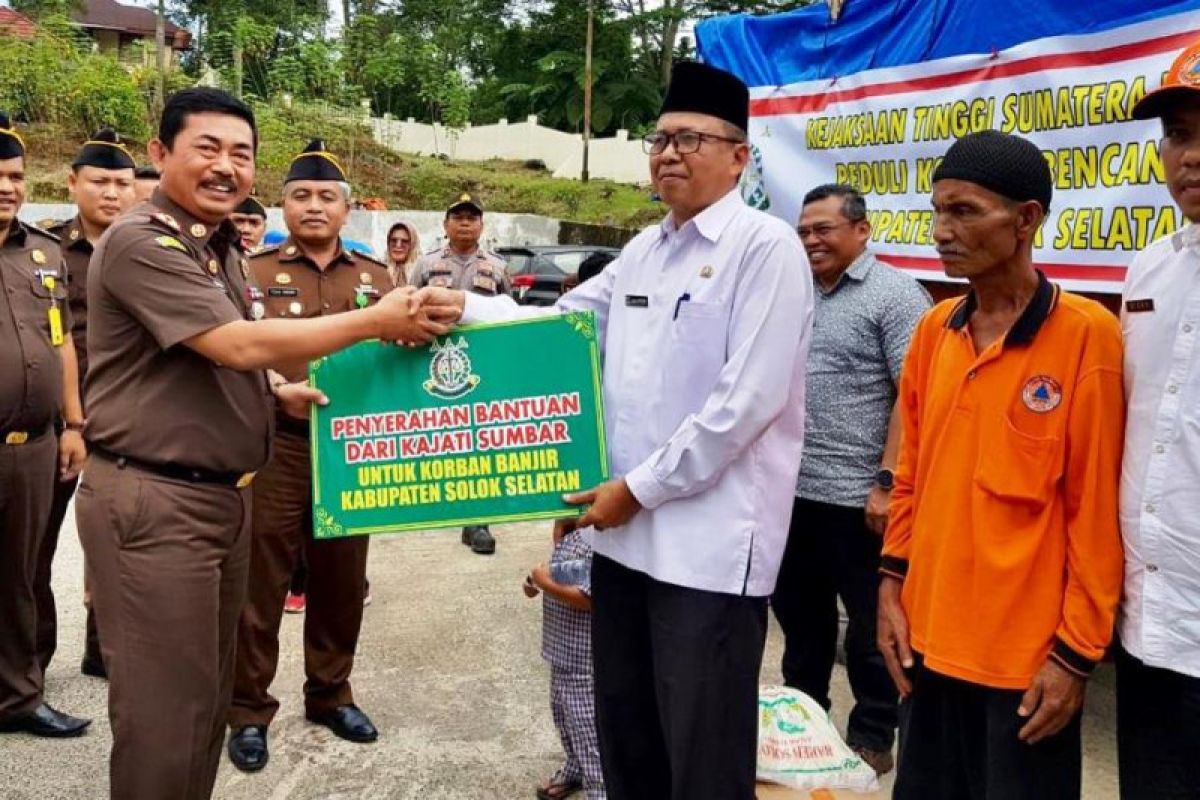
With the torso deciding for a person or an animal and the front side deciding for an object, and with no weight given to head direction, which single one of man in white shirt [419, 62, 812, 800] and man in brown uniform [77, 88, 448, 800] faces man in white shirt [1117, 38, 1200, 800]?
the man in brown uniform

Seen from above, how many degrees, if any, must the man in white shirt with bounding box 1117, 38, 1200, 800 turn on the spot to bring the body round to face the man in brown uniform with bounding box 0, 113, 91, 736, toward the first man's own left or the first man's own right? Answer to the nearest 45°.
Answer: approximately 45° to the first man's own right

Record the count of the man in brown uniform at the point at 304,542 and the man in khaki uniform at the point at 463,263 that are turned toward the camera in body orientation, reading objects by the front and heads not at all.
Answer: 2

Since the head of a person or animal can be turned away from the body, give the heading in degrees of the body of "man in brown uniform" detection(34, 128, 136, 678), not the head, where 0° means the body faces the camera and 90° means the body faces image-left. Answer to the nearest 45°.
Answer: approximately 315°

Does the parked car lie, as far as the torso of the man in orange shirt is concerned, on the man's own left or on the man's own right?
on the man's own right

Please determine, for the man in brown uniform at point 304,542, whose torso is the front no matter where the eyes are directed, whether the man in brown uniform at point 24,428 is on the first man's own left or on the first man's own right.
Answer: on the first man's own right

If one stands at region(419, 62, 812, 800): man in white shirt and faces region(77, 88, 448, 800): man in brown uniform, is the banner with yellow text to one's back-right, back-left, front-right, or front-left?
back-right

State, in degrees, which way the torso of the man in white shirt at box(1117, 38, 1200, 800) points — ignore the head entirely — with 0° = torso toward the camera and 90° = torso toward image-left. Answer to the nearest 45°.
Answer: approximately 45°

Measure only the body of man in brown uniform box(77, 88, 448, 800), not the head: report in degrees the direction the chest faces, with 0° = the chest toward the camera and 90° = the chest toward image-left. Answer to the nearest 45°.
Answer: approximately 315°

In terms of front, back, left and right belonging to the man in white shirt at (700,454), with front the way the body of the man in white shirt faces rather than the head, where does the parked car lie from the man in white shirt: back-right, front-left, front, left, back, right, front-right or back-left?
back-right

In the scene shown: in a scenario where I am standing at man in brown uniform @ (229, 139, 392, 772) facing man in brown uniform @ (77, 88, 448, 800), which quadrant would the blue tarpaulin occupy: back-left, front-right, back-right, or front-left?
back-left
